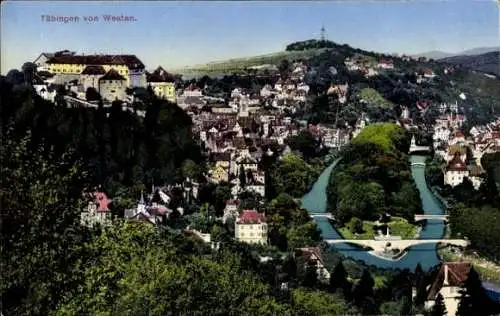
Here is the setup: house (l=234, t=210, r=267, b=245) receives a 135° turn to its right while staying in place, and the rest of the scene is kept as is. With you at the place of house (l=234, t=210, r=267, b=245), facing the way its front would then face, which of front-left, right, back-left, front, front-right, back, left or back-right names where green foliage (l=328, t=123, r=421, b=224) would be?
back-right

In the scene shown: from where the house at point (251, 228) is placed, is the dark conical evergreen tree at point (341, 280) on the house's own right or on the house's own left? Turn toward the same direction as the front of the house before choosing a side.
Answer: on the house's own left

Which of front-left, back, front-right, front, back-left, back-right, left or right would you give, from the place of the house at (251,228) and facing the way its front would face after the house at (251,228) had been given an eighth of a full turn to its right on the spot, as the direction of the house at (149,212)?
front-right

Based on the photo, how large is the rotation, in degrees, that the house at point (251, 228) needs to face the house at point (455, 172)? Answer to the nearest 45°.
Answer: approximately 90° to its left

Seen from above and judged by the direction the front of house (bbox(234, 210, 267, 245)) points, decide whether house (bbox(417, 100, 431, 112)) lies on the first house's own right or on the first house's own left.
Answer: on the first house's own left

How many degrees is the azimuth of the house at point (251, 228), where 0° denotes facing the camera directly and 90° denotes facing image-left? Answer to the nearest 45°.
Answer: approximately 0°

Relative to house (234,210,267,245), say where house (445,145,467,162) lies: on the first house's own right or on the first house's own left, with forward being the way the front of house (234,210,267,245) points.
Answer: on the first house's own left

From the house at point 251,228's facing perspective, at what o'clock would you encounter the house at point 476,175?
the house at point 476,175 is roughly at 9 o'clock from the house at point 251,228.

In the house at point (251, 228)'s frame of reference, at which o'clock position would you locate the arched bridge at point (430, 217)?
The arched bridge is roughly at 9 o'clock from the house.

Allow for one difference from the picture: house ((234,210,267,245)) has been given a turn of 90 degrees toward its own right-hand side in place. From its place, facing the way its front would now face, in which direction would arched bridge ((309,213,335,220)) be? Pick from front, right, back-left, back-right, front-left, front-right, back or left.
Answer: back
